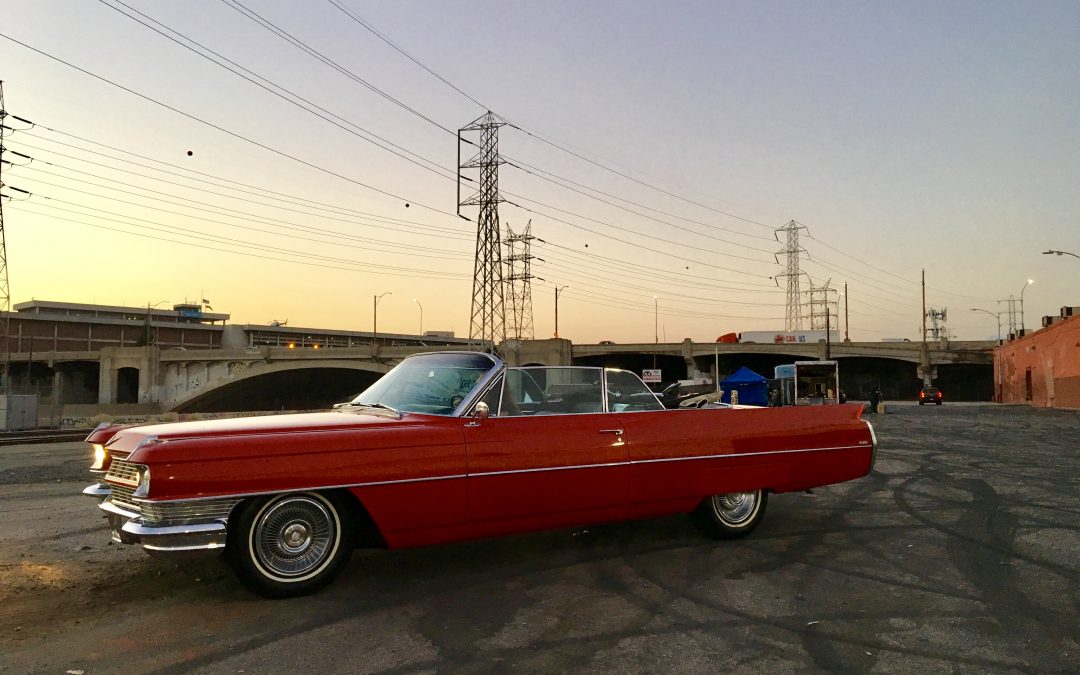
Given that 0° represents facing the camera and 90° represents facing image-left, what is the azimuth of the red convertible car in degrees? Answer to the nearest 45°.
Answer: approximately 45°

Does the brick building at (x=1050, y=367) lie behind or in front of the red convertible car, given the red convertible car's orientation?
behind

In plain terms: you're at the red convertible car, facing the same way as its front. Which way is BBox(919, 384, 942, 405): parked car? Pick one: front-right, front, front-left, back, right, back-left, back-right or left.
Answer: back
